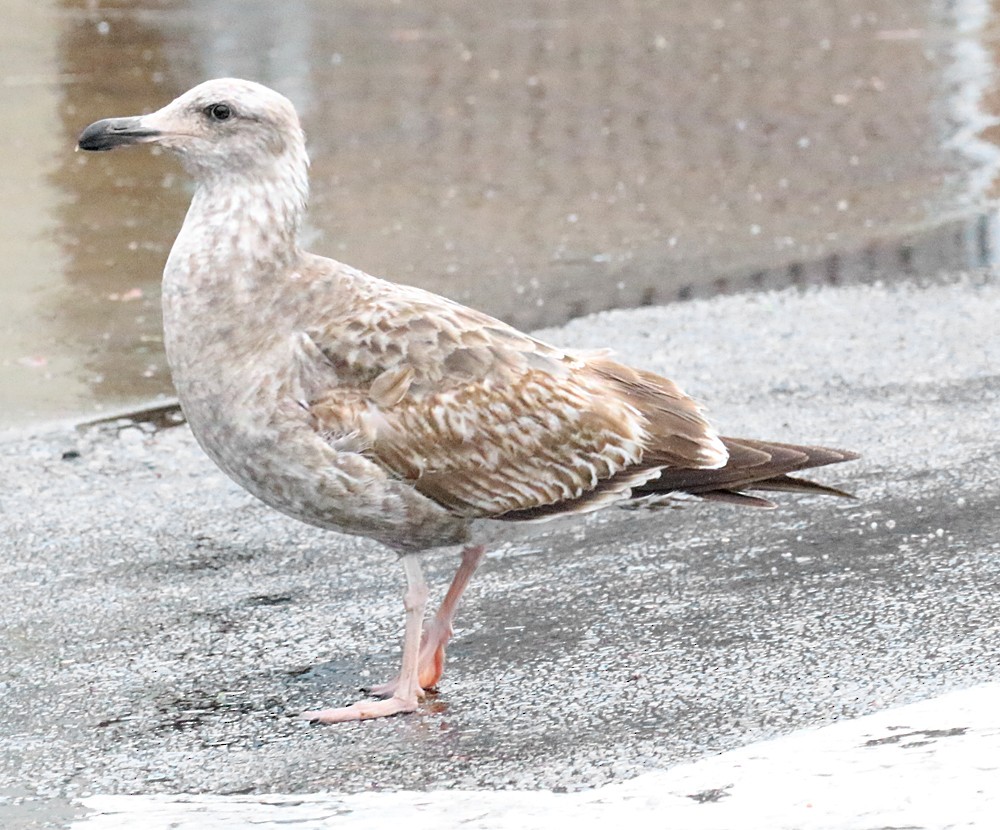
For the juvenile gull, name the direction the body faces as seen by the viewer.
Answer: to the viewer's left
